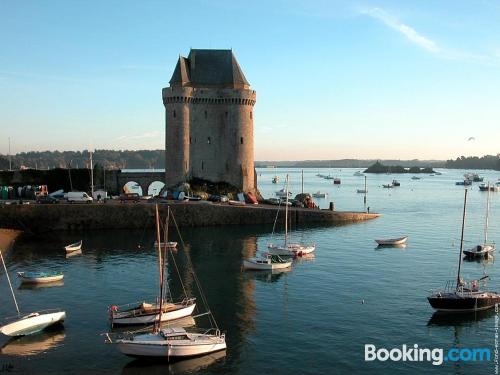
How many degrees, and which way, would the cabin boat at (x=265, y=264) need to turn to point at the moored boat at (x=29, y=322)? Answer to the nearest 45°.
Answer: approximately 45° to its left

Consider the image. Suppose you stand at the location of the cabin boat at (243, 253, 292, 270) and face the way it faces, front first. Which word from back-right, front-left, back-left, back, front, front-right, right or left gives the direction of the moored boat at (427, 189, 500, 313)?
back-left

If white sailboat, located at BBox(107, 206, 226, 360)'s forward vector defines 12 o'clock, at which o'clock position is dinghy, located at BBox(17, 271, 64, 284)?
The dinghy is roughly at 2 o'clock from the white sailboat.

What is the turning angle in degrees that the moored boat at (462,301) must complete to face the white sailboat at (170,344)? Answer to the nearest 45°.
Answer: approximately 45° to its left

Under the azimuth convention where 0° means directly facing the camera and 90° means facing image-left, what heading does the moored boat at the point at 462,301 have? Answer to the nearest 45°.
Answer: approximately 90°

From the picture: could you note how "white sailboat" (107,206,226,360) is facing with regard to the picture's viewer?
facing to the left of the viewer

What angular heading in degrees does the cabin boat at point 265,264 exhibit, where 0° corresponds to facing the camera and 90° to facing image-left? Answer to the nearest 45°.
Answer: approximately 90°

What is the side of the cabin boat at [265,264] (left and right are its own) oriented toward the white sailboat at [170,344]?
left
